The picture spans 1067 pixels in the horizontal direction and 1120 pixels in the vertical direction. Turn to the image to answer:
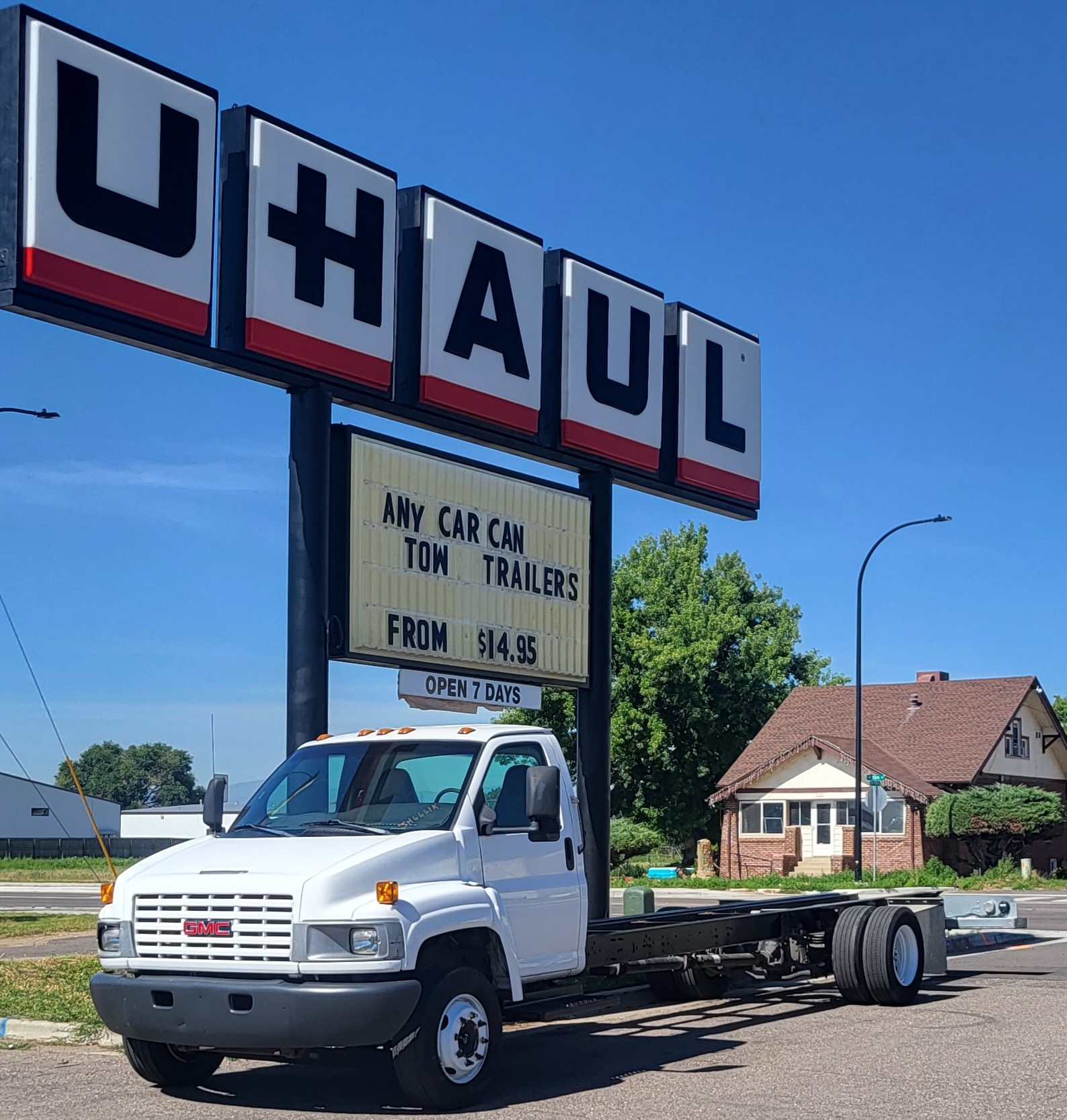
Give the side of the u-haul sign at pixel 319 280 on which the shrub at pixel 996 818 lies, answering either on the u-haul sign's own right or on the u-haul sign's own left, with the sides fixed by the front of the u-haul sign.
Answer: on the u-haul sign's own left

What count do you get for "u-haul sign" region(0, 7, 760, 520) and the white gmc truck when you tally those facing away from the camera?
0

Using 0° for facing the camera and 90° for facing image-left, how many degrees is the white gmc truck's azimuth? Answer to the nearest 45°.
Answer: approximately 45°

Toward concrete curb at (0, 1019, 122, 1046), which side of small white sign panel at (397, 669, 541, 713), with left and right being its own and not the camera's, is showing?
right

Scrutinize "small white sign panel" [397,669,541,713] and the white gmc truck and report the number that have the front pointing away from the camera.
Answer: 0

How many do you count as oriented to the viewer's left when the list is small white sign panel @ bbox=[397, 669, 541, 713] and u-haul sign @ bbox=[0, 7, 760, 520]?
0

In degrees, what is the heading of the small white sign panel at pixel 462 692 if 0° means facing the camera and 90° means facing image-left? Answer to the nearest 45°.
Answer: approximately 315°

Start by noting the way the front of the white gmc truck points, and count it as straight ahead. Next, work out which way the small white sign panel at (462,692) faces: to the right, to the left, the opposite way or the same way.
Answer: to the left

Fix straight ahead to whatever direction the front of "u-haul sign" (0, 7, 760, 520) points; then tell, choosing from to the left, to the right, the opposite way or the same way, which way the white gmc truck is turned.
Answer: to the right

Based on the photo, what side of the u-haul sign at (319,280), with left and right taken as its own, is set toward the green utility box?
left

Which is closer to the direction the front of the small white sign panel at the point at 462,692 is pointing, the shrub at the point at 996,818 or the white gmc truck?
the white gmc truck

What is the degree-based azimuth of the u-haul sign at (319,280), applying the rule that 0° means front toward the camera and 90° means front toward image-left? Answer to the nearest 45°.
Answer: approximately 315°
